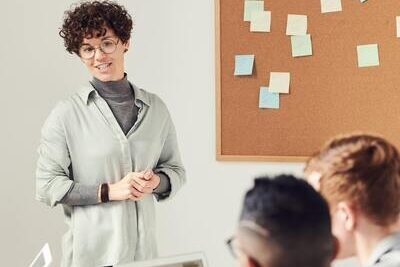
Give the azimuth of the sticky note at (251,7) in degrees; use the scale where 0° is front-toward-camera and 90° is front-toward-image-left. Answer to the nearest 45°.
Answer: approximately 0°

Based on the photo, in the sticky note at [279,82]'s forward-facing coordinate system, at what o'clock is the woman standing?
The woman standing is roughly at 1 o'clock from the sticky note.

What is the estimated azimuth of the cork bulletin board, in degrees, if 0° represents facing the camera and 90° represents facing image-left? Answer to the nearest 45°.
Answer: approximately 0°

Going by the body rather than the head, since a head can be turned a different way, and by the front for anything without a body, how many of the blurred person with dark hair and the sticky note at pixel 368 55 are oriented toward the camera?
1

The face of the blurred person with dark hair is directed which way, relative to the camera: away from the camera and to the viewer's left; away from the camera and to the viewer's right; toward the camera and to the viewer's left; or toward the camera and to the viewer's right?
away from the camera and to the viewer's left

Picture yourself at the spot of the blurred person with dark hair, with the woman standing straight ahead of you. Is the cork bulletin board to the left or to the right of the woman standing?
right
